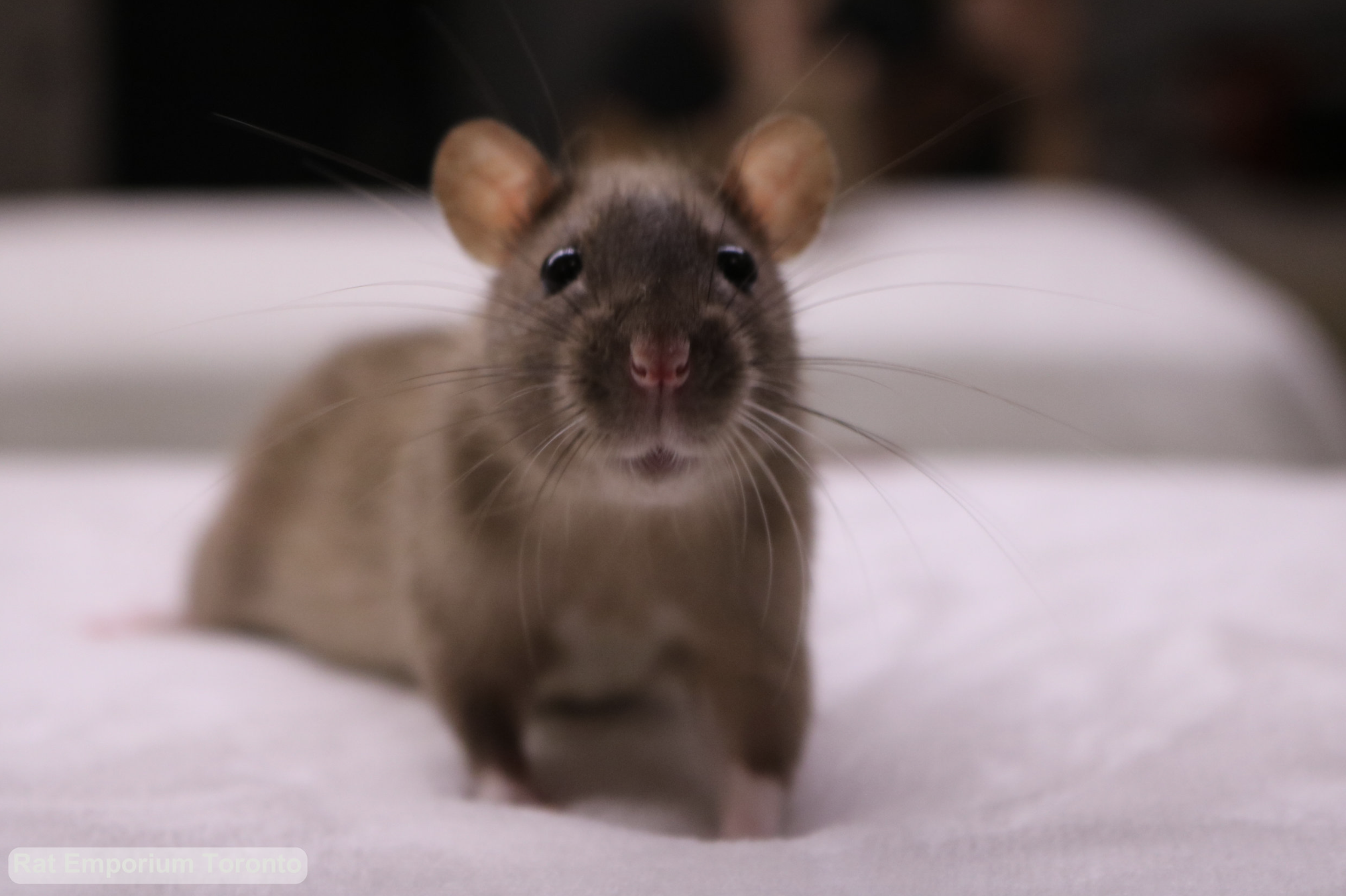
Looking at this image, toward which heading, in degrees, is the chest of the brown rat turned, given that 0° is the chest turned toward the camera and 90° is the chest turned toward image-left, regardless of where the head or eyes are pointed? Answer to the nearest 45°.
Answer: approximately 315°
